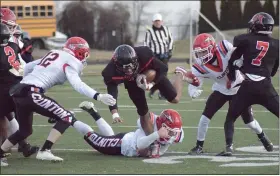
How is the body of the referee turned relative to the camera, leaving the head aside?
toward the camera

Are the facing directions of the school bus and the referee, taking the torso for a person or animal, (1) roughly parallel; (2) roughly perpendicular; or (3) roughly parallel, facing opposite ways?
roughly perpendicular

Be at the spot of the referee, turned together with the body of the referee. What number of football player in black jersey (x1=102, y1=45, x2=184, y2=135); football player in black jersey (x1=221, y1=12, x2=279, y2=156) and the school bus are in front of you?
2

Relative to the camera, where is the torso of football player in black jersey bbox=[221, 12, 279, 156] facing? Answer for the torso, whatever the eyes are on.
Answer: away from the camera

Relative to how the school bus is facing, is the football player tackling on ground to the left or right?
on its left

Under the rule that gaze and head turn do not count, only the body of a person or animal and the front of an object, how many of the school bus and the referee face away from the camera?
0

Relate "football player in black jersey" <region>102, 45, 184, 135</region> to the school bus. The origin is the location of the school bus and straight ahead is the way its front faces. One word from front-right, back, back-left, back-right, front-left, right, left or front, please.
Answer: left

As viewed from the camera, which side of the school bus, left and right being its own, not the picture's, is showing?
left

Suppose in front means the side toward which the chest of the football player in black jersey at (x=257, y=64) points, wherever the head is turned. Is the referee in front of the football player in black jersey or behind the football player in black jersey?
in front

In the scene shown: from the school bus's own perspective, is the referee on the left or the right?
on its left

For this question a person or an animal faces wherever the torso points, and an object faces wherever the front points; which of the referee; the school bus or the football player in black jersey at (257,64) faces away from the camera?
the football player in black jersey

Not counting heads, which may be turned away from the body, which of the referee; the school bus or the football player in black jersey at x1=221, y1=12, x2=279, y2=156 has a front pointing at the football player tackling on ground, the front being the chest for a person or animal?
the referee

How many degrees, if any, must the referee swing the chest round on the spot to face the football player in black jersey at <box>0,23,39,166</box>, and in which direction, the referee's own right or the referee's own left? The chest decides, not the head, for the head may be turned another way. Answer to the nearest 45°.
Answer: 0° — they already face them

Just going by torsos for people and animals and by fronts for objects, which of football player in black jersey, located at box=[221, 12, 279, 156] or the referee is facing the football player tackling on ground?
the referee

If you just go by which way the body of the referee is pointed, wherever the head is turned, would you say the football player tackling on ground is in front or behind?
in front

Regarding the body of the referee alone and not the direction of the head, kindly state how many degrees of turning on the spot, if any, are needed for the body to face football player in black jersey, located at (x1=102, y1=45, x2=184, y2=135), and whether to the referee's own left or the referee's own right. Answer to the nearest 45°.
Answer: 0° — they already face them
